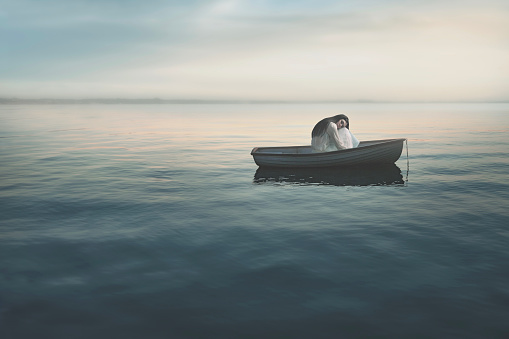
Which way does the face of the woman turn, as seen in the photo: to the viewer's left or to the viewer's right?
to the viewer's right

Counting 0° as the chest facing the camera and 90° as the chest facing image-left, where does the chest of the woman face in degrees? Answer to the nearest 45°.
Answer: approximately 270°
